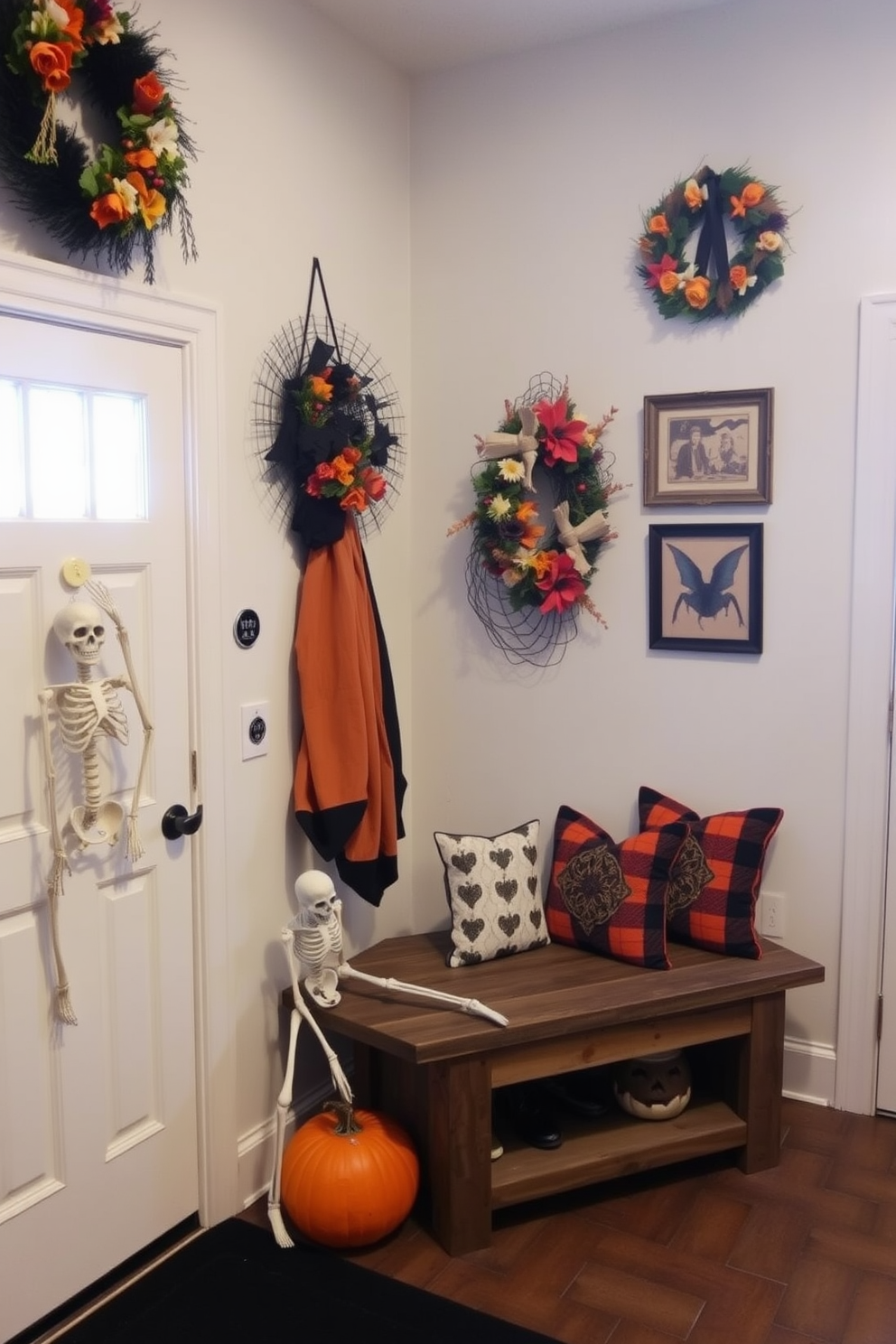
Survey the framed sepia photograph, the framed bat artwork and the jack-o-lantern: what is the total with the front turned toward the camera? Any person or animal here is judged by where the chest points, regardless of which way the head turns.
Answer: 3

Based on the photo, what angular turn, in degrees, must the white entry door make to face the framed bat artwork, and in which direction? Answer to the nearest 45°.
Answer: approximately 45° to its left

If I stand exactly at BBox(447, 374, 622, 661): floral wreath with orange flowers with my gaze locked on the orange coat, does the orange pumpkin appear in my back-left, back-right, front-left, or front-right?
front-left

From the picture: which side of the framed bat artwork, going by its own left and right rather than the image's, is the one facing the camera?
front

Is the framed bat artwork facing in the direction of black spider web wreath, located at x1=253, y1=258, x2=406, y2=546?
no

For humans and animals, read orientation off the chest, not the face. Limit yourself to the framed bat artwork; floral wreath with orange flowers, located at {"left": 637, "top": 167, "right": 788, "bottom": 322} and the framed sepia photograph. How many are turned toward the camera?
3

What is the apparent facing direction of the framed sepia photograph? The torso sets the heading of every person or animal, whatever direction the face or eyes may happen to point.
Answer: toward the camera

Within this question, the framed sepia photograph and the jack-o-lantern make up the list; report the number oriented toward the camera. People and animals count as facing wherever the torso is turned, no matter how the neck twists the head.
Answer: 2

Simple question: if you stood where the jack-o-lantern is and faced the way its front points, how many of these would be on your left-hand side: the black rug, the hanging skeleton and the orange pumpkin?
0

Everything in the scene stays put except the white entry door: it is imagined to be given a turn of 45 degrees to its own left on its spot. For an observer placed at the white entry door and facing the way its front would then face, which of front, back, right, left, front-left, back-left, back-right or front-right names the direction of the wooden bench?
front

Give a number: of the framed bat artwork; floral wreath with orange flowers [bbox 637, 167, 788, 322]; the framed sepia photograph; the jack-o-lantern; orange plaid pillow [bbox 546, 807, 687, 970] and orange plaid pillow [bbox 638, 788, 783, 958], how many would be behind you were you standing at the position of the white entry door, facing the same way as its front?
0

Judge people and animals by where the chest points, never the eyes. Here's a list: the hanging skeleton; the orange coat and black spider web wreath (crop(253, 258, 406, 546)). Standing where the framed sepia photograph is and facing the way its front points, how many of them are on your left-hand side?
0

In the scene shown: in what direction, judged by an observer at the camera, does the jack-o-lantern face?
facing the viewer

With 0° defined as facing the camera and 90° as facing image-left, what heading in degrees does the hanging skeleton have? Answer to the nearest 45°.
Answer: approximately 315°

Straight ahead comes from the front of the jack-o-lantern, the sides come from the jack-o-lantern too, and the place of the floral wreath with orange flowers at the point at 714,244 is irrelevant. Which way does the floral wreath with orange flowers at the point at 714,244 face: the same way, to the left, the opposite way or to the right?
the same way

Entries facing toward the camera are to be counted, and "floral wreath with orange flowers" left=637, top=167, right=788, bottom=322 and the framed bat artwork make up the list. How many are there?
2
